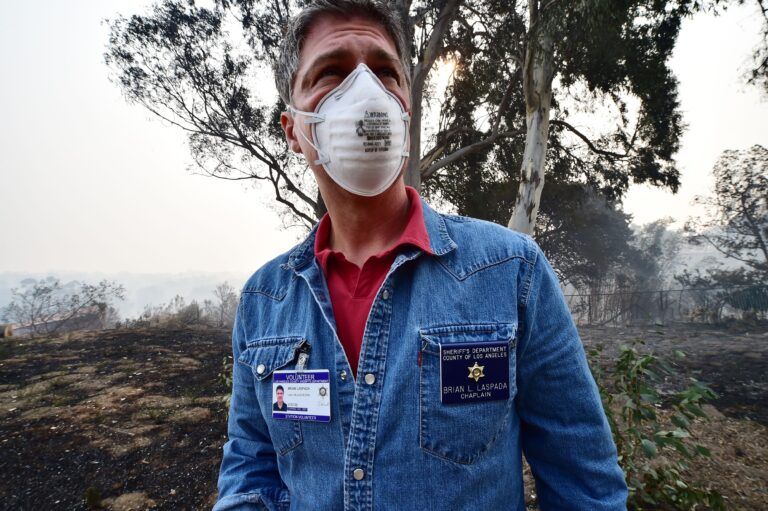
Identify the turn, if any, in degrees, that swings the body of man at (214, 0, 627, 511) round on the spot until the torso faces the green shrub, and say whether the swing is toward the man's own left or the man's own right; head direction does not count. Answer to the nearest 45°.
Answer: approximately 135° to the man's own left

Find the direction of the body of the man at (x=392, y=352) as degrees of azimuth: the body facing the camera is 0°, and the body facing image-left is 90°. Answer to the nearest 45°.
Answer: approximately 0°

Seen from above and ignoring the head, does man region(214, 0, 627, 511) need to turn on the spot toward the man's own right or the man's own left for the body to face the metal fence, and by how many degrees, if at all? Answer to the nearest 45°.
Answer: approximately 135° to the man's own left
